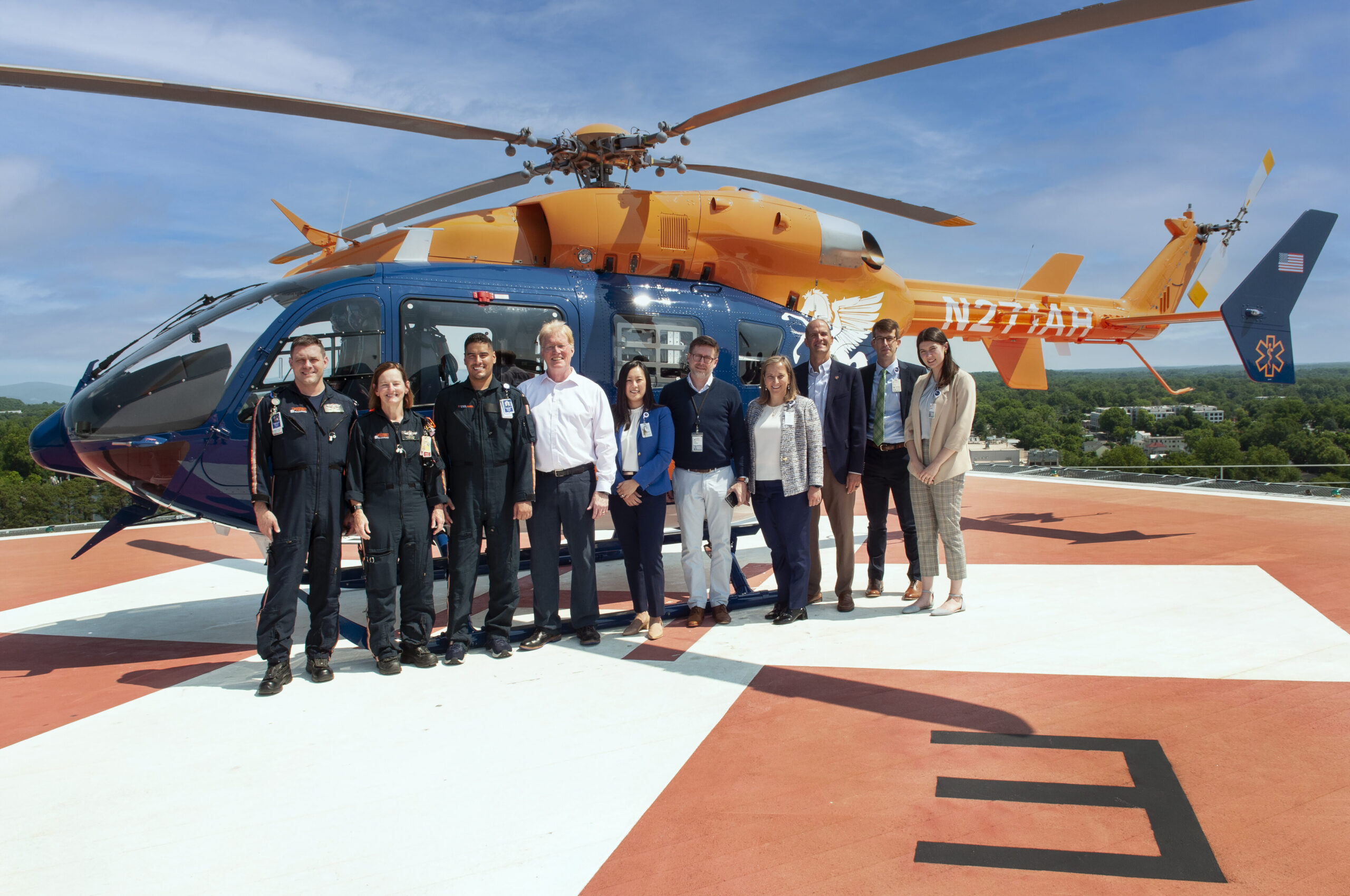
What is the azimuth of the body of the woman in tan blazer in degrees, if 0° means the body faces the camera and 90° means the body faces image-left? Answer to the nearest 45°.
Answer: approximately 45°

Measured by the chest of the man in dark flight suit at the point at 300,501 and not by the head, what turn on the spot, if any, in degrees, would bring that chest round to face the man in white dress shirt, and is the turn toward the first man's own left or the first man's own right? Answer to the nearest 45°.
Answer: approximately 90° to the first man's own left

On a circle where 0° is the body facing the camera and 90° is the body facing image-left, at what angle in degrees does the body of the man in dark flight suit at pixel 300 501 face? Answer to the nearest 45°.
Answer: approximately 0°

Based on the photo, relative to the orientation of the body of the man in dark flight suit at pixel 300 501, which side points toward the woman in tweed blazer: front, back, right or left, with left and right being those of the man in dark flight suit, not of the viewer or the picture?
left
